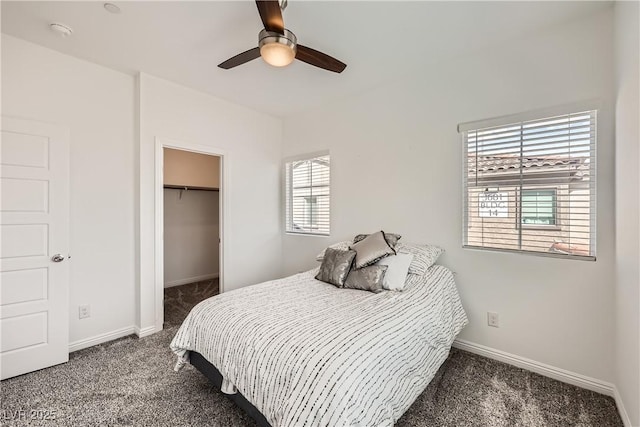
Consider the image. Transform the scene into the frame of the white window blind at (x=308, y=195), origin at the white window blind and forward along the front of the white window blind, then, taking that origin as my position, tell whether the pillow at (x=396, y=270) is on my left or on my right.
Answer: on my left

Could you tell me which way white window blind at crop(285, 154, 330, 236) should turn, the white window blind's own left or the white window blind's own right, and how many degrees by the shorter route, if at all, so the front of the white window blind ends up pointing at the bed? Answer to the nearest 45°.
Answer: approximately 45° to the white window blind's own left

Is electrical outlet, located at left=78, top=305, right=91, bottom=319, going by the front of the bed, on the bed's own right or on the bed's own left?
on the bed's own right

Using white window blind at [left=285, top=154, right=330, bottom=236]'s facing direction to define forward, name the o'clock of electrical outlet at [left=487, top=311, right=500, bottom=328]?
The electrical outlet is roughly at 9 o'clock from the white window blind.

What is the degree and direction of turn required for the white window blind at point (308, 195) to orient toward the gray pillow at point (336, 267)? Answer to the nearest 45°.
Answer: approximately 45° to its left

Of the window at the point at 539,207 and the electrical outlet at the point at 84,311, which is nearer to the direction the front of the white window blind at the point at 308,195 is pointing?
the electrical outlet

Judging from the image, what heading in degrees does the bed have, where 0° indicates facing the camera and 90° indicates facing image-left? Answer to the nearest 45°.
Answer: approximately 45°

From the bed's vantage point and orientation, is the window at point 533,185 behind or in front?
behind

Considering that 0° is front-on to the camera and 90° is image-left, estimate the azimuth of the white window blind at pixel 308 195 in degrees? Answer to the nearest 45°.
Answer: approximately 45°

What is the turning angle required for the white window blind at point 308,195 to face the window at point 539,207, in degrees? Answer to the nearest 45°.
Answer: approximately 90° to its left

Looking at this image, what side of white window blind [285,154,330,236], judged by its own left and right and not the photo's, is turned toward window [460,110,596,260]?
left

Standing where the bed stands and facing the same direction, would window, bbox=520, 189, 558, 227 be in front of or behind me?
behind
